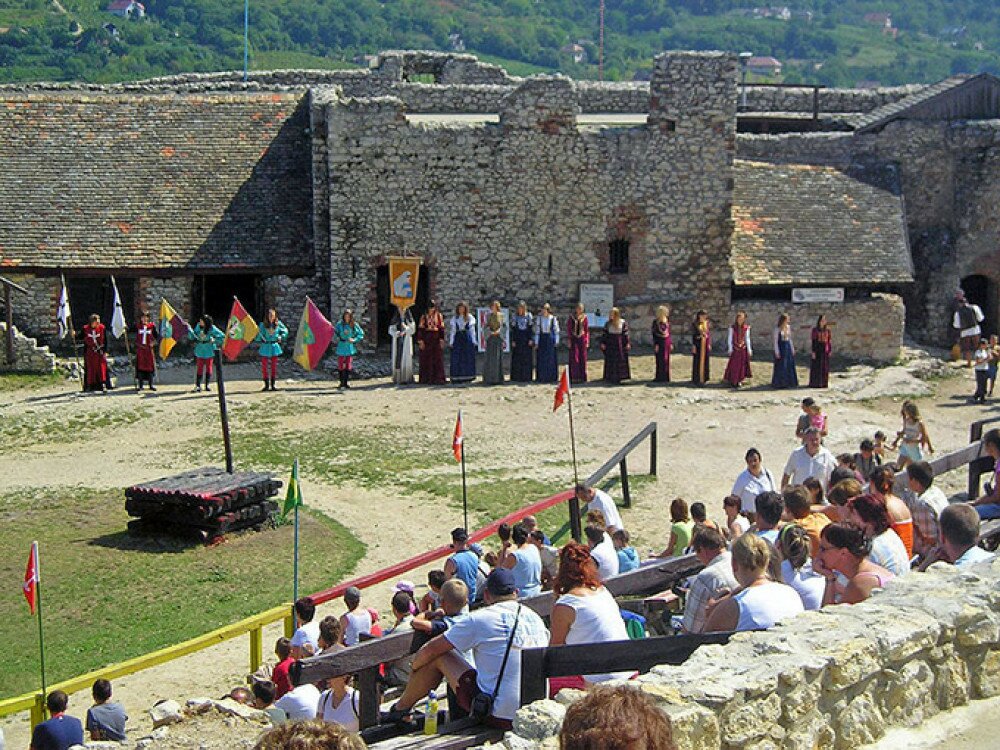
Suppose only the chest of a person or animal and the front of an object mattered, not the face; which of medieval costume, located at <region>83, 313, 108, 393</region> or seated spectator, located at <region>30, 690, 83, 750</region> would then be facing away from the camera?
the seated spectator

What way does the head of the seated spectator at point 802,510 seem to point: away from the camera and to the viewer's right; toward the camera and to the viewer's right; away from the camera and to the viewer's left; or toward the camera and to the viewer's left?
away from the camera and to the viewer's left

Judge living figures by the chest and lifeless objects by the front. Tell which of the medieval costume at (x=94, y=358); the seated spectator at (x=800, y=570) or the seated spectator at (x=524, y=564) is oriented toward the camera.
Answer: the medieval costume

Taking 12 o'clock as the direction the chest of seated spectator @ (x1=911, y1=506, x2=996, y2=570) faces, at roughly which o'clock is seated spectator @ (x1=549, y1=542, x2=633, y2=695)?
seated spectator @ (x1=549, y1=542, x2=633, y2=695) is roughly at 9 o'clock from seated spectator @ (x1=911, y1=506, x2=996, y2=570).

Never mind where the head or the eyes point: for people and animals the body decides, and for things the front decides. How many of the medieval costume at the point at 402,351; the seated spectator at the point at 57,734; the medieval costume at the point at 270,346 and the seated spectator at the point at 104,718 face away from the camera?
2

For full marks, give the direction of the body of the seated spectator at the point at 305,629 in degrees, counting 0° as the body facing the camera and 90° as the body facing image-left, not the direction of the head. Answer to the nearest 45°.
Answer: approximately 135°

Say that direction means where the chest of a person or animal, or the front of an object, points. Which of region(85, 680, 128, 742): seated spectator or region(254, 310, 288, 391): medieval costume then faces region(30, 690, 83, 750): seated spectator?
the medieval costume

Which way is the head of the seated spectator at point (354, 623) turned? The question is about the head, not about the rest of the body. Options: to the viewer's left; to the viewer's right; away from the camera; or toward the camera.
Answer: away from the camera

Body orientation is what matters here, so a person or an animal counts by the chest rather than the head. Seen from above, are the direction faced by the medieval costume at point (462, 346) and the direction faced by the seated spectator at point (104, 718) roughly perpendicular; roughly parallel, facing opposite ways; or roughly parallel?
roughly parallel, facing opposite ways

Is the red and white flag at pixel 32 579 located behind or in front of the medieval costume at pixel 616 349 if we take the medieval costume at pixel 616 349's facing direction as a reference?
in front

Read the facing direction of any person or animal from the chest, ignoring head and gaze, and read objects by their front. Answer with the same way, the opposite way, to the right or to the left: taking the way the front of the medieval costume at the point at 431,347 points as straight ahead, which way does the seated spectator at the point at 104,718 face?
the opposite way

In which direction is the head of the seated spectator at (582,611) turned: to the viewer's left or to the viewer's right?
to the viewer's left

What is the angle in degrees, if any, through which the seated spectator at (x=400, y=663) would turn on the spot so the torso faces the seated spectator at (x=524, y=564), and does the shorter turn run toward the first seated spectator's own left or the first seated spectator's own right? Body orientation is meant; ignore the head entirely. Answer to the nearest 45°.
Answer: approximately 90° to the first seated spectator's own right

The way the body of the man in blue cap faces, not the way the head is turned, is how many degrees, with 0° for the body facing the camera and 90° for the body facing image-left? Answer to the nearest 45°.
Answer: approximately 135°

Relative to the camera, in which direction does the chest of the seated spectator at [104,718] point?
away from the camera

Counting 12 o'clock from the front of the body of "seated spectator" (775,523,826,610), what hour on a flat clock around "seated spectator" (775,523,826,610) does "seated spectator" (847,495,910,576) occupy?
"seated spectator" (847,495,910,576) is roughly at 3 o'clock from "seated spectator" (775,523,826,610).

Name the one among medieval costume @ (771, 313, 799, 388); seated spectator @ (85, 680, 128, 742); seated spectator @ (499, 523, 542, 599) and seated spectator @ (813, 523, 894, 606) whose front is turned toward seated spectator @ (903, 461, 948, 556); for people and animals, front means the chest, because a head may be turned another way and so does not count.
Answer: the medieval costume

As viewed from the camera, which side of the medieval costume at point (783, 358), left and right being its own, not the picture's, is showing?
front

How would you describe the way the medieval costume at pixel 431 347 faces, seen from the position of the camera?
facing the viewer

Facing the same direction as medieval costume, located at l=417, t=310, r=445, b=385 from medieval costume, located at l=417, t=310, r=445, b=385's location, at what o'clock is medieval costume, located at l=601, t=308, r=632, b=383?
medieval costume, located at l=601, t=308, r=632, b=383 is roughly at 9 o'clock from medieval costume, located at l=417, t=310, r=445, b=385.
